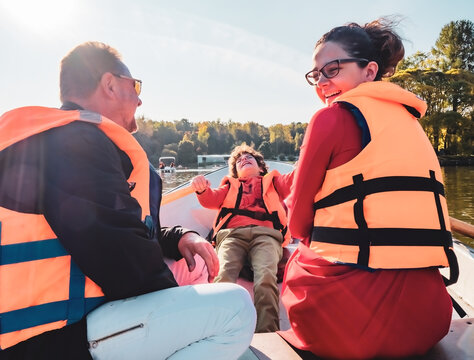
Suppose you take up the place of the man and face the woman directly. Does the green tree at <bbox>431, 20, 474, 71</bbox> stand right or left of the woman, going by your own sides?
left

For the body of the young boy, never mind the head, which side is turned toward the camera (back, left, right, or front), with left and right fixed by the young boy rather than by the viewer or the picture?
front

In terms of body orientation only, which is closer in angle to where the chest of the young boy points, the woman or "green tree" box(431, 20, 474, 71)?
the woman

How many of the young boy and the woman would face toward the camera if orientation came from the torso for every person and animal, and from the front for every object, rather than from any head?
1

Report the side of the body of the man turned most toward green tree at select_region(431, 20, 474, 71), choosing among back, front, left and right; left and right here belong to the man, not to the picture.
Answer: front

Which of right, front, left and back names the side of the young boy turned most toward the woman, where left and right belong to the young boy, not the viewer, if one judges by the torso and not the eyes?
front

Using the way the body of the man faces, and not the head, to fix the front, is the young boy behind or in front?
in front

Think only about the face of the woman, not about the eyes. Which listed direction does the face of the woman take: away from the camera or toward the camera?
toward the camera

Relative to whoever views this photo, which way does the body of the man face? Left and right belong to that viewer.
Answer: facing away from the viewer and to the right of the viewer

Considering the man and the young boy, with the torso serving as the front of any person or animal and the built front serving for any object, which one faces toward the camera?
the young boy

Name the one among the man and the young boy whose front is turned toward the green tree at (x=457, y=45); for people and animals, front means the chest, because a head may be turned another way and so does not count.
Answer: the man

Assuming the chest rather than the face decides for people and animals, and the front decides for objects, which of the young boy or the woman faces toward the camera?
the young boy

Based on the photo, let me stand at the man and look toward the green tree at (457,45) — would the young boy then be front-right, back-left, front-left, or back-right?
front-left

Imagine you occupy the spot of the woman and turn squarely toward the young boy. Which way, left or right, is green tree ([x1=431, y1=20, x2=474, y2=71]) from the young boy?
right

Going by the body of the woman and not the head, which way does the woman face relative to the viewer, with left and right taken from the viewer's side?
facing away from the viewer and to the left of the viewer

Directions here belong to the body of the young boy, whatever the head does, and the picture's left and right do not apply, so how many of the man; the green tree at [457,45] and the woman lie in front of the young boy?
2

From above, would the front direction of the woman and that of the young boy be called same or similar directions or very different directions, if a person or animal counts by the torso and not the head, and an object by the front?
very different directions
